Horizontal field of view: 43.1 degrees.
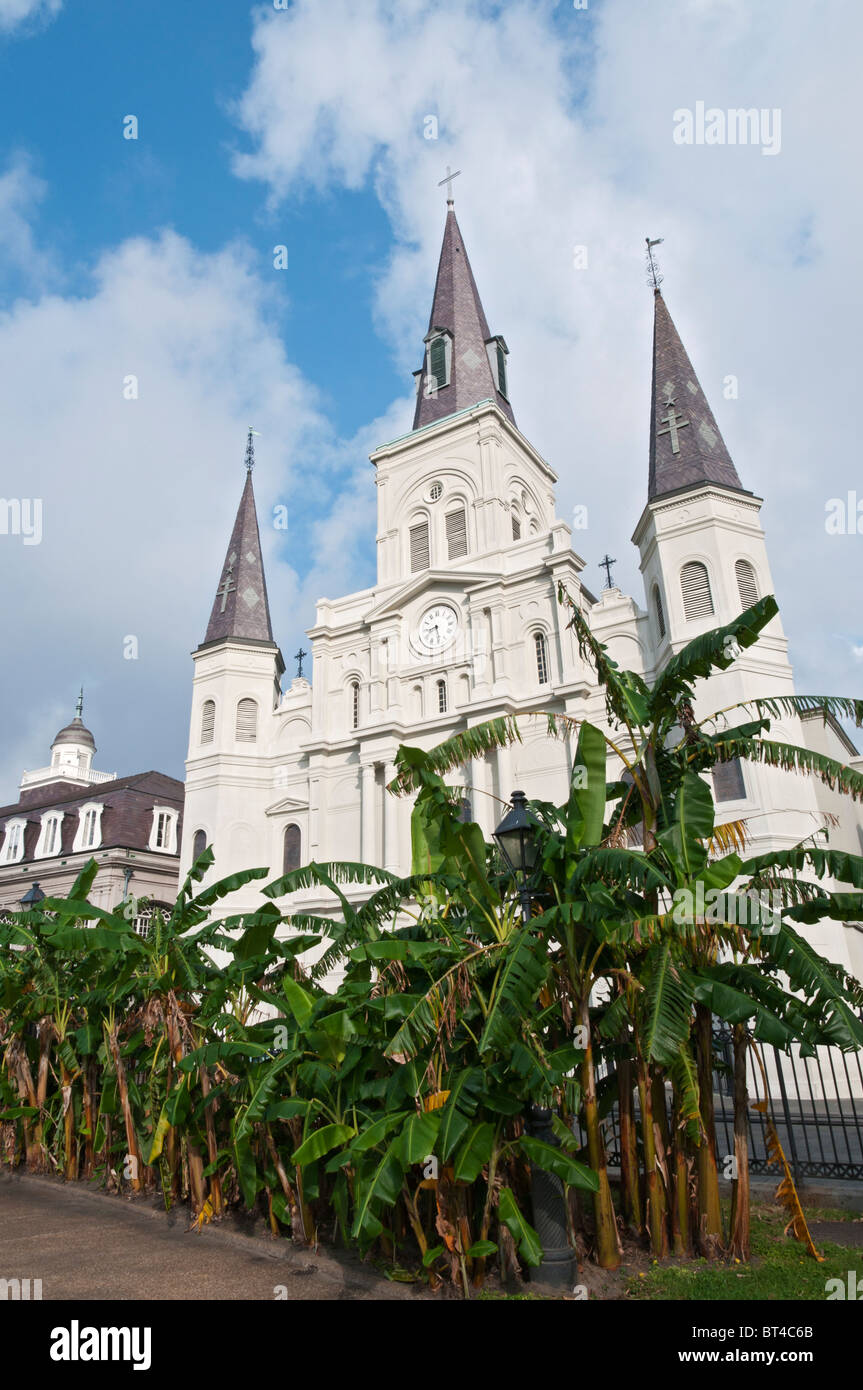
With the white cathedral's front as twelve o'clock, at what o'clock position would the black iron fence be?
The black iron fence is roughly at 10 o'clock from the white cathedral.

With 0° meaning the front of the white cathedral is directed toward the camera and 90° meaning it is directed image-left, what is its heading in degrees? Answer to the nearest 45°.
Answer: approximately 45°

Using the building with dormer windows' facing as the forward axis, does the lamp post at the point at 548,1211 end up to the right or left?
on its left

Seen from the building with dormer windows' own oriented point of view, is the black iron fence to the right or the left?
on its left

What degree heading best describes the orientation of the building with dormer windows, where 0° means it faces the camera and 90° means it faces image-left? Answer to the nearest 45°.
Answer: approximately 45°

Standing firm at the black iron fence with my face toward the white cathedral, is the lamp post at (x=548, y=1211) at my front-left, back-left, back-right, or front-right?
back-left

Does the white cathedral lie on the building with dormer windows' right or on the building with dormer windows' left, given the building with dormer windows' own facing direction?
on its left
